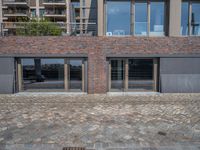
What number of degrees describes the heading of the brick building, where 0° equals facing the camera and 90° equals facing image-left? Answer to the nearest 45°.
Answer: approximately 0°
